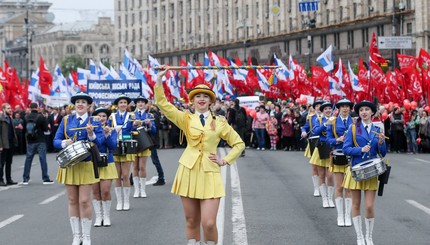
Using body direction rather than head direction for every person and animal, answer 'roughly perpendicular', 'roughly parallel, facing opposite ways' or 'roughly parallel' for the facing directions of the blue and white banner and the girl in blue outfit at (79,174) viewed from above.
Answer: roughly parallel

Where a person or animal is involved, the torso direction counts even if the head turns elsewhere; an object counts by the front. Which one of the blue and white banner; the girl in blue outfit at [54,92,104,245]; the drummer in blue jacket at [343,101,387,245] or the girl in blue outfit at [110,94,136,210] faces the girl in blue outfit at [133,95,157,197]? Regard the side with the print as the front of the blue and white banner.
the blue and white banner

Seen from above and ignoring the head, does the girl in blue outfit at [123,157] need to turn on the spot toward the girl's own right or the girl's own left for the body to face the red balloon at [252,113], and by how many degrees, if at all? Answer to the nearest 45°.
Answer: approximately 180°

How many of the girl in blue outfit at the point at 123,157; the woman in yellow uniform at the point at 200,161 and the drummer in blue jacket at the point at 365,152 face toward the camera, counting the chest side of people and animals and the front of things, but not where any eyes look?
3

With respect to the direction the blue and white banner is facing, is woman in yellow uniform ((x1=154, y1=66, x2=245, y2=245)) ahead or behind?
ahead

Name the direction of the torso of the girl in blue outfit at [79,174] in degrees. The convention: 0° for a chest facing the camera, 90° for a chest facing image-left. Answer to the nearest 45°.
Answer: approximately 0°

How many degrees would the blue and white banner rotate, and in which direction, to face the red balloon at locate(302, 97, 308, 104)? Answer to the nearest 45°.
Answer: approximately 135° to its left

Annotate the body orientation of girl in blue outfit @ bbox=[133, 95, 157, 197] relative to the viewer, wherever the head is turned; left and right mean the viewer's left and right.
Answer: facing the viewer

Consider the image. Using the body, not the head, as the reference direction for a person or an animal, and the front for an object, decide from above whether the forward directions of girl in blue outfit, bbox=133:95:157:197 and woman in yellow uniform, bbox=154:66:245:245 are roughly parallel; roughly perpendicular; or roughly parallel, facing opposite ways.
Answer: roughly parallel

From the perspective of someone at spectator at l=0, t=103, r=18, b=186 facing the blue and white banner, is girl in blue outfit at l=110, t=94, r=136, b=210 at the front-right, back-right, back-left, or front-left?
back-right

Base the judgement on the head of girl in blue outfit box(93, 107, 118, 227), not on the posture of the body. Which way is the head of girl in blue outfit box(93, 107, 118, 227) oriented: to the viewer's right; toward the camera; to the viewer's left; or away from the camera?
toward the camera

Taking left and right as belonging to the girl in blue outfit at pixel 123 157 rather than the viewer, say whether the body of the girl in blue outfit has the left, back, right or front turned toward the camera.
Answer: front

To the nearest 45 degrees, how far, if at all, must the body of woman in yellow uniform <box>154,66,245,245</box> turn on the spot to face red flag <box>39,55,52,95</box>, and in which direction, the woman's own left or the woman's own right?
approximately 180°

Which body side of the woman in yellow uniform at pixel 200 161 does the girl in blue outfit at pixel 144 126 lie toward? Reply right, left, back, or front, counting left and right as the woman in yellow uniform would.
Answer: back

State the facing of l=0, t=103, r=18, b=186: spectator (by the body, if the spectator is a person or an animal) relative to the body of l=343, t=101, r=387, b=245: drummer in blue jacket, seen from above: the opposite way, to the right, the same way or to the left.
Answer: to the left

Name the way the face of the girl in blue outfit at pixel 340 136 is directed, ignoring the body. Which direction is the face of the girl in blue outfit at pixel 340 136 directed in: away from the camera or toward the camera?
toward the camera

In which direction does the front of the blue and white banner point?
toward the camera
